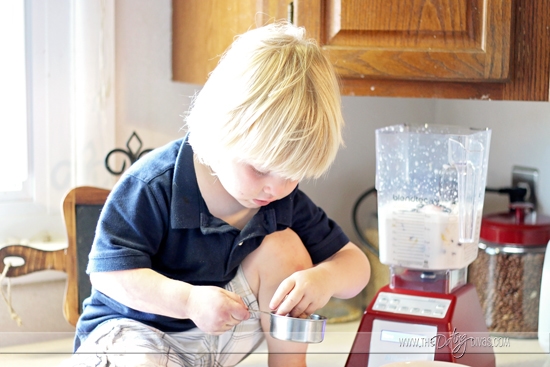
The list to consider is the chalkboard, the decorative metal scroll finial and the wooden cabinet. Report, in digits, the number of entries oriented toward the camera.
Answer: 3

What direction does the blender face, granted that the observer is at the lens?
facing the viewer and to the left of the viewer

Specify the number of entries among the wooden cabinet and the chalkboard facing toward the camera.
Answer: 2

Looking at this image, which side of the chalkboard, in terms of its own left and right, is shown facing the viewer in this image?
front
